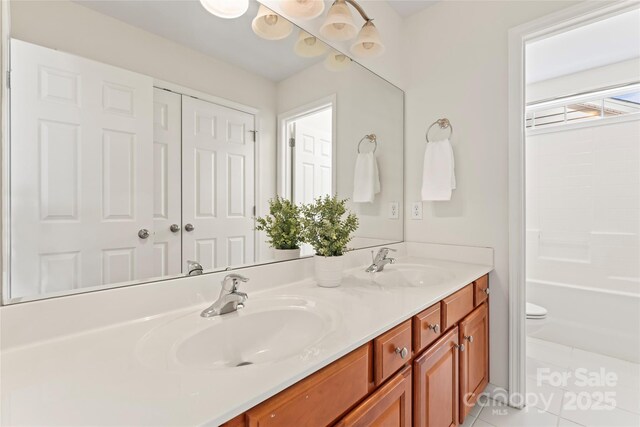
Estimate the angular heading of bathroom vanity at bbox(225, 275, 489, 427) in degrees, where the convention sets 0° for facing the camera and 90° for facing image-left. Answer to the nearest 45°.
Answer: approximately 315°

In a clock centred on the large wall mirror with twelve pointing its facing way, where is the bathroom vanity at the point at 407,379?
The bathroom vanity is roughly at 11 o'clock from the large wall mirror.

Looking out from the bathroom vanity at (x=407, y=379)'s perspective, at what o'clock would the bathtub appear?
The bathtub is roughly at 9 o'clock from the bathroom vanity.

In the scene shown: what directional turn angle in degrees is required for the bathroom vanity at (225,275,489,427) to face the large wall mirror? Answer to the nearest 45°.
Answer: approximately 135° to its right

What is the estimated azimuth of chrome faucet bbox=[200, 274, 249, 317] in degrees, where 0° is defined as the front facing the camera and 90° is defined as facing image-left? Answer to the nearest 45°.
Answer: approximately 315°

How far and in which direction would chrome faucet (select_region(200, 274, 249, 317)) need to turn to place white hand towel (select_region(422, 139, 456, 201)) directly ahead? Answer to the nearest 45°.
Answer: approximately 90° to its left

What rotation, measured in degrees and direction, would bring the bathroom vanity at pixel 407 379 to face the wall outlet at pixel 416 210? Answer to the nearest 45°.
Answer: approximately 135° to its left
